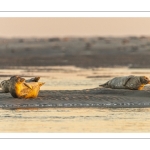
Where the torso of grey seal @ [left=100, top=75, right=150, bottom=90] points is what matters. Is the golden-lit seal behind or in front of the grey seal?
behind

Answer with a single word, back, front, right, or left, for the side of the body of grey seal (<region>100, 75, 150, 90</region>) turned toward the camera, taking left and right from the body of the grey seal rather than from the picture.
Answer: right
